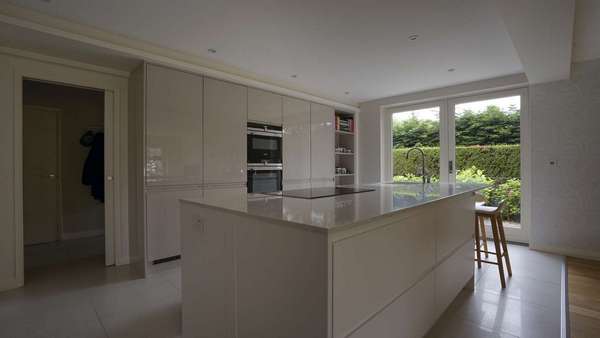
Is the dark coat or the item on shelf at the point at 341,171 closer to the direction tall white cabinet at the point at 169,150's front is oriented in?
the item on shelf

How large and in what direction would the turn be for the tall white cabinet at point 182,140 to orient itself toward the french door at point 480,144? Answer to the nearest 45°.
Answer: approximately 45° to its left

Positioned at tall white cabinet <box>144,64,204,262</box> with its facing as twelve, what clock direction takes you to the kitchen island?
The kitchen island is roughly at 11 o'clock from the tall white cabinet.

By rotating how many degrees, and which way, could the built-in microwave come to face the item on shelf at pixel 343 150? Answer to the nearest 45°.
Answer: approximately 90° to its left

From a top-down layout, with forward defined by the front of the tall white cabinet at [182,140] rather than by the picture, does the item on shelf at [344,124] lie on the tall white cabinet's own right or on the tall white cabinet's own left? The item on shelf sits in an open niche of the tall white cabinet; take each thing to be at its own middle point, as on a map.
on the tall white cabinet's own left

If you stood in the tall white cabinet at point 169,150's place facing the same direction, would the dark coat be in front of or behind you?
behind

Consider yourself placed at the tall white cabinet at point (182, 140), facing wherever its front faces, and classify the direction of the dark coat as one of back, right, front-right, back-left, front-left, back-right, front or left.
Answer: back

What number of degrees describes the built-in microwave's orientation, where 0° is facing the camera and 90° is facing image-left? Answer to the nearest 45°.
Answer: approximately 315°

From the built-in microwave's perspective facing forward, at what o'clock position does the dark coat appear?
The dark coat is roughly at 5 o'clock from the built-in microwave.

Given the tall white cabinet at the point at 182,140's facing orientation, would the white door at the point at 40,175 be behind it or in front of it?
behind
